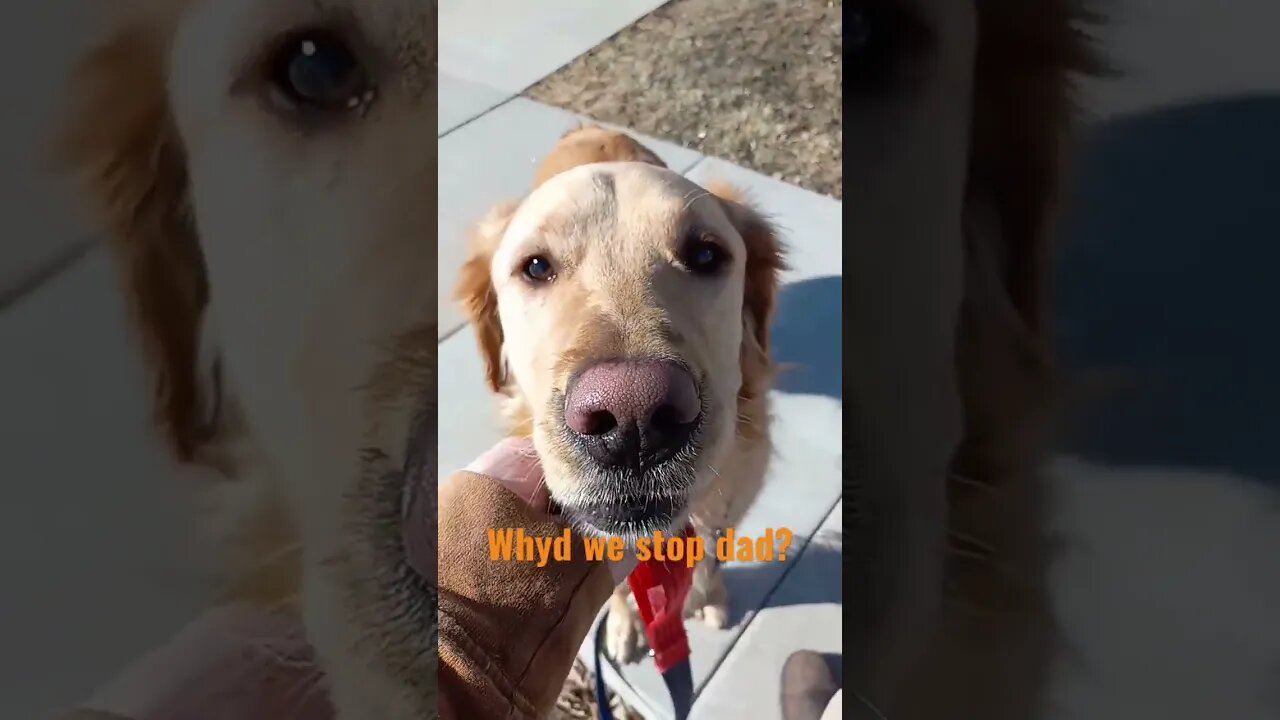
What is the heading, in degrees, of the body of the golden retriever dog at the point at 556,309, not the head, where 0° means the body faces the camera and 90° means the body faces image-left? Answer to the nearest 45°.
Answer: approximately 0°

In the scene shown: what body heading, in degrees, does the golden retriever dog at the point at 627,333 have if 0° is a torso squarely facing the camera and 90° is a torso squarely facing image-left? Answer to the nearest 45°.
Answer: approximately 0°
